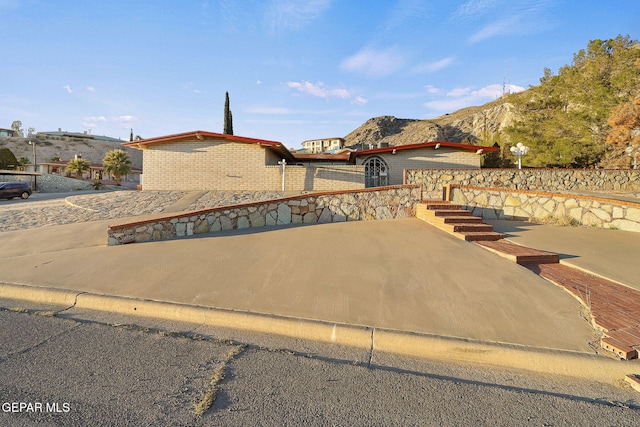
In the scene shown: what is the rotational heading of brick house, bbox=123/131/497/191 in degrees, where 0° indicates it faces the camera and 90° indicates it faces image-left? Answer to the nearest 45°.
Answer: approximately 0°

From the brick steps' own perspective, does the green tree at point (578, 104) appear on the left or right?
on its left

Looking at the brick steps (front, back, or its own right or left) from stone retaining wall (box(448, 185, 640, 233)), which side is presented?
left

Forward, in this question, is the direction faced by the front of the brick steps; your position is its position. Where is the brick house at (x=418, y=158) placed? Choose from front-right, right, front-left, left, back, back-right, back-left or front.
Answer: back-left

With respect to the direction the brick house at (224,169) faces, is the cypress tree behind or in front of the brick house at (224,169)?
behind

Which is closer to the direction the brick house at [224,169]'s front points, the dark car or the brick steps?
the brick steps

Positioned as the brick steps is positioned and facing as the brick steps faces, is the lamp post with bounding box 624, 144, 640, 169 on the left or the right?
on its left

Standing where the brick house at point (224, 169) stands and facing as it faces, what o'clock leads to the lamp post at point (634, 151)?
The lamp post is roughly at 9 o'clock from the brick house.
